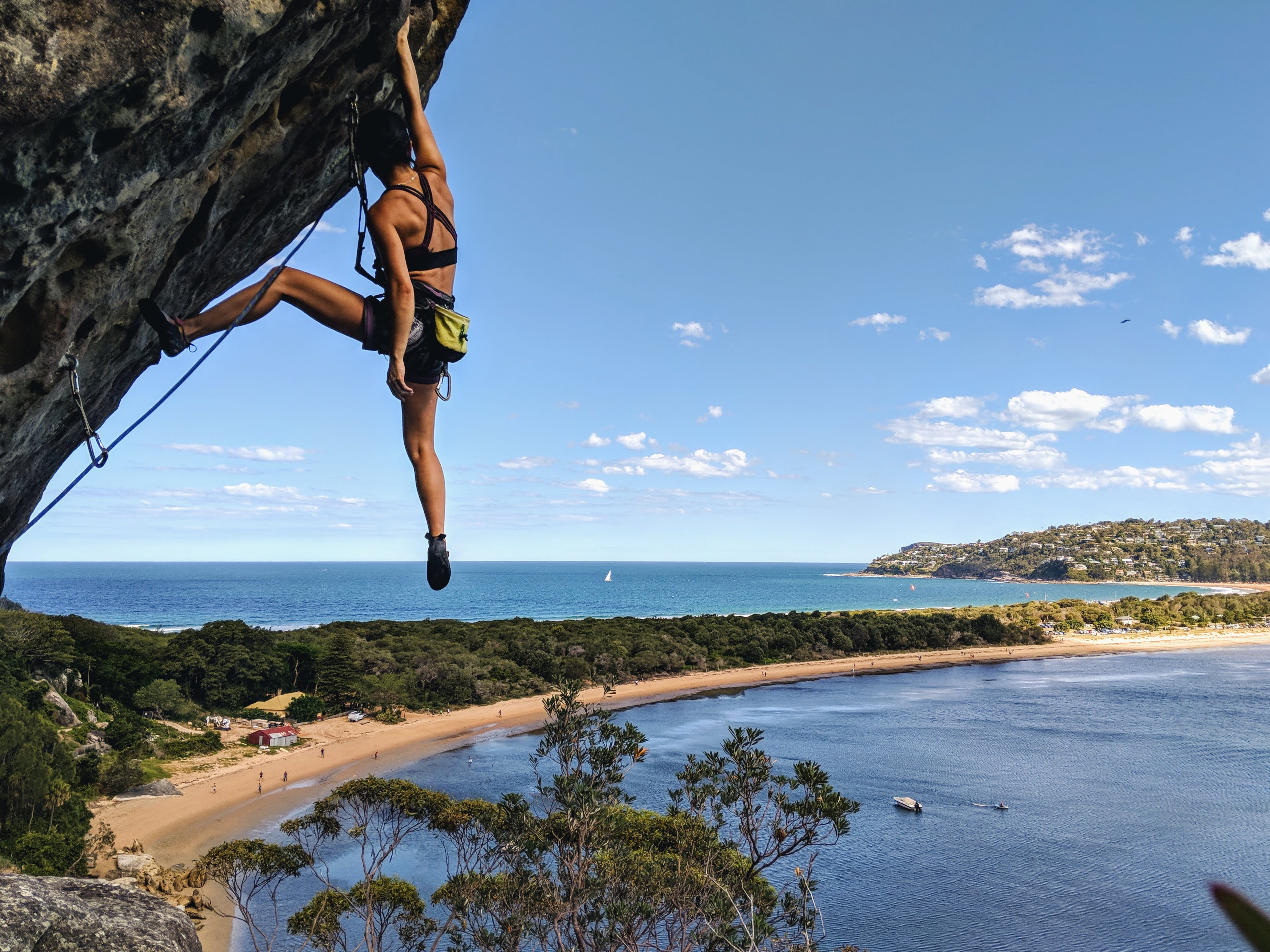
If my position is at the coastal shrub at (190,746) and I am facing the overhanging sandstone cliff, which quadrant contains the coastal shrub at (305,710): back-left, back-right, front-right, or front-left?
back-left

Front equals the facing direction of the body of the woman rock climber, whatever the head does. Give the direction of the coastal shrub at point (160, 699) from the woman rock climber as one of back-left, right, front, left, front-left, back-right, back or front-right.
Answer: front-right

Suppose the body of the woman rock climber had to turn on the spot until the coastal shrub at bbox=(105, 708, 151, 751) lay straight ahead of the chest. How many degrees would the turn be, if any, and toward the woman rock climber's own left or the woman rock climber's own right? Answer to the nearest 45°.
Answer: approximately 45° to the woman rock climber's own right

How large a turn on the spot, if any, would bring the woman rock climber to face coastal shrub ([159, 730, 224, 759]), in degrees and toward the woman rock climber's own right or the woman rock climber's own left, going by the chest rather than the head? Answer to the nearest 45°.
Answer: approximately 45° to the woman rock climber's own right

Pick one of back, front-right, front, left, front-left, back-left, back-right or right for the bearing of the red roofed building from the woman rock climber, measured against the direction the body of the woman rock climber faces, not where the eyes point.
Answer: front-right

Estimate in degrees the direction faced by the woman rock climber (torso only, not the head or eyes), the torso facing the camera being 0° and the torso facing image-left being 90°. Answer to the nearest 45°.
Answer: approximately 135°

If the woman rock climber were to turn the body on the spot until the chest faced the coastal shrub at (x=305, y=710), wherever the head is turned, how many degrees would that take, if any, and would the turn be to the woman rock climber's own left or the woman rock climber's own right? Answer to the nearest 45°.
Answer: approximately 45° to the woman rock climber's own right
